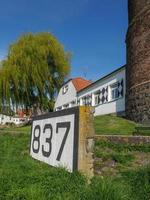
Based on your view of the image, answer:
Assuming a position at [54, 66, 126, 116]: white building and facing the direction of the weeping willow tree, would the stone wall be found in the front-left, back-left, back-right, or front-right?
back-left

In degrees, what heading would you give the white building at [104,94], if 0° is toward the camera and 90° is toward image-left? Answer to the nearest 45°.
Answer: approximately 45°

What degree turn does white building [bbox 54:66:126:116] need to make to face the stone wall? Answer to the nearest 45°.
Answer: approximately 45° to its left

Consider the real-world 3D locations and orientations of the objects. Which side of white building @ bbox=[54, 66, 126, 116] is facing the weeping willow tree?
right

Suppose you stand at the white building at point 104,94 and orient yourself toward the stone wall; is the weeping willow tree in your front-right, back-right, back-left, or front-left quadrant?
back-right
